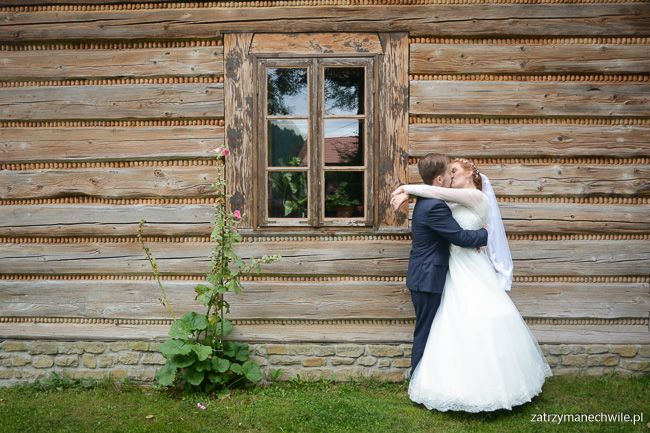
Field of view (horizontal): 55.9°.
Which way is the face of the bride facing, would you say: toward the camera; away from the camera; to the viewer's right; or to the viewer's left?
to the viewer's left

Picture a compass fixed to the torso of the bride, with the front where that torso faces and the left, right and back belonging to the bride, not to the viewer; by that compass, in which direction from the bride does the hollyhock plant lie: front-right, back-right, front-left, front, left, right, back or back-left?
front

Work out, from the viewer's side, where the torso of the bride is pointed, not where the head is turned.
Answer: to the viewer's left
